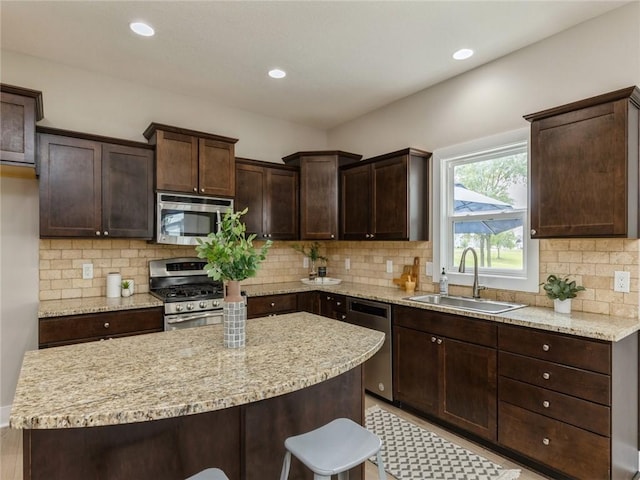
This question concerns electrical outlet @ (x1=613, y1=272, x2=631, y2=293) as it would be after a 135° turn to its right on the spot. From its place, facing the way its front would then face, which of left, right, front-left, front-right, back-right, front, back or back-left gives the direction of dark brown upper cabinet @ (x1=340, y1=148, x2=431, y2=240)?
front-left

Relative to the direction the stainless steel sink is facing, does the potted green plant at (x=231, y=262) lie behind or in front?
in front

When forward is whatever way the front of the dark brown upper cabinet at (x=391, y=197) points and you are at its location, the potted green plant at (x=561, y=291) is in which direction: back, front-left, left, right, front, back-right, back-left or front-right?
left

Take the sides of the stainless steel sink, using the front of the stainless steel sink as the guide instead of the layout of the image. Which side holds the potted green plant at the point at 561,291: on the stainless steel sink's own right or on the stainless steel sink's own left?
on the stainless steel sink's own left

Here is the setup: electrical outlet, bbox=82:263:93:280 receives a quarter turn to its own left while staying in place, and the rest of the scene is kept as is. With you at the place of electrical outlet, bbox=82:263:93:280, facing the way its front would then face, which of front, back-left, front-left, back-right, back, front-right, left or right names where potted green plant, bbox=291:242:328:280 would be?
front

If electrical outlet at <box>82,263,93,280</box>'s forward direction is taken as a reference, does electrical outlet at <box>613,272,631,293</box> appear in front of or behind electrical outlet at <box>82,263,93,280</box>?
in front

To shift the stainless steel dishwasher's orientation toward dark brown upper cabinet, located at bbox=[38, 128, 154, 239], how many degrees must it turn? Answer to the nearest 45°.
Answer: approximately 45° to its right

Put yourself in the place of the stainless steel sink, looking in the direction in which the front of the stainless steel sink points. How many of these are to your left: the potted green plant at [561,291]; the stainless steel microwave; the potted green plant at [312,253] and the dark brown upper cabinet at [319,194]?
1

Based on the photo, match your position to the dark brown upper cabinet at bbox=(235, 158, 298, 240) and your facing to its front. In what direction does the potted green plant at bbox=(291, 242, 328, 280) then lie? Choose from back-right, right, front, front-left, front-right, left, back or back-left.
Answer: left

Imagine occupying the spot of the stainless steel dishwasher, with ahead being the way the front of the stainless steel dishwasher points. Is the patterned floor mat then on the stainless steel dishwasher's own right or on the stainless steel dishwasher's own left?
on the stainless steel dishwasher's own left

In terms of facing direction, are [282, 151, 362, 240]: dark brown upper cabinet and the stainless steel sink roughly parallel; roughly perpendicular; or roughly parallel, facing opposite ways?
roughly perpendicular

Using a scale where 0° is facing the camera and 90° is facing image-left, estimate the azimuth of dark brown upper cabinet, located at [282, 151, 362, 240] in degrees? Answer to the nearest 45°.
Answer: approximately 0°

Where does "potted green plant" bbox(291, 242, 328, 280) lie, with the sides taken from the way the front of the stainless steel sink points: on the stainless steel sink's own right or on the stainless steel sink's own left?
on the stainless steel sink's own right
